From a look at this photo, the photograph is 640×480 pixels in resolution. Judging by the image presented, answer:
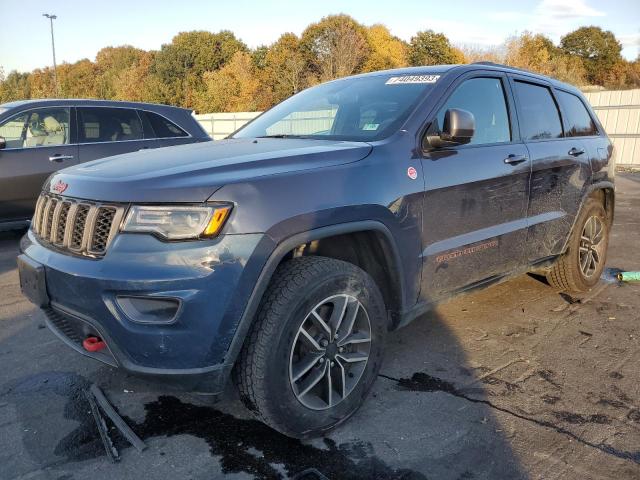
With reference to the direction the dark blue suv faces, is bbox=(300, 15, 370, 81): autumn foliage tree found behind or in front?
behind

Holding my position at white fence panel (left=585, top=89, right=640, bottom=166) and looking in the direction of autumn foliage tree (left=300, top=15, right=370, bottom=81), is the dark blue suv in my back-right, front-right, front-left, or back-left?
back-left

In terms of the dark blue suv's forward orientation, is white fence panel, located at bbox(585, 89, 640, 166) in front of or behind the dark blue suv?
behind

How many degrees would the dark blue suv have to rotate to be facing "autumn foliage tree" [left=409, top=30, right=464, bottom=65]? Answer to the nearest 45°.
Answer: approximately 135° to its right

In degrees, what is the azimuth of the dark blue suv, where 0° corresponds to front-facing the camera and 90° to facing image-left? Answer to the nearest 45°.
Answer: approximately 45°
